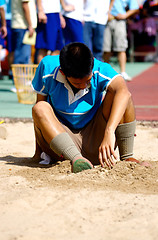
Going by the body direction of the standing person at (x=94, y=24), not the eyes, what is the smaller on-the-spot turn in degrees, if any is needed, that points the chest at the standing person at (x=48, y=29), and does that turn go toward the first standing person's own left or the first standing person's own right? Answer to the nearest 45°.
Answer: approximately 45° to the first standing person's own right

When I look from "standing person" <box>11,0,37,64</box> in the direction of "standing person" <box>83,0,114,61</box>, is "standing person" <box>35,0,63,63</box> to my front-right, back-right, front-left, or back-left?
front-right

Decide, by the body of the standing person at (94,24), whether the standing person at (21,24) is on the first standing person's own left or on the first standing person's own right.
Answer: on the first standing person's own right

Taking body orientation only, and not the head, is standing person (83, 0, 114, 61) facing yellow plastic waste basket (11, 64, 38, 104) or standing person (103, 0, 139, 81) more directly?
the yellow plastic waste basket

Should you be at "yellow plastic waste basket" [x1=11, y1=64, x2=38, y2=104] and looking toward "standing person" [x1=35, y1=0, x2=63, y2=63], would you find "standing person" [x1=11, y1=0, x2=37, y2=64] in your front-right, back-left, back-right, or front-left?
front-left

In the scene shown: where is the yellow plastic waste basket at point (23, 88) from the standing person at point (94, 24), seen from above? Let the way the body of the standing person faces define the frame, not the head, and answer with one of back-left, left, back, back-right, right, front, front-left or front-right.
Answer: front-right

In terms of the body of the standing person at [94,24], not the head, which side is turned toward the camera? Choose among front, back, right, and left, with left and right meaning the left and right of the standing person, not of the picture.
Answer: front
